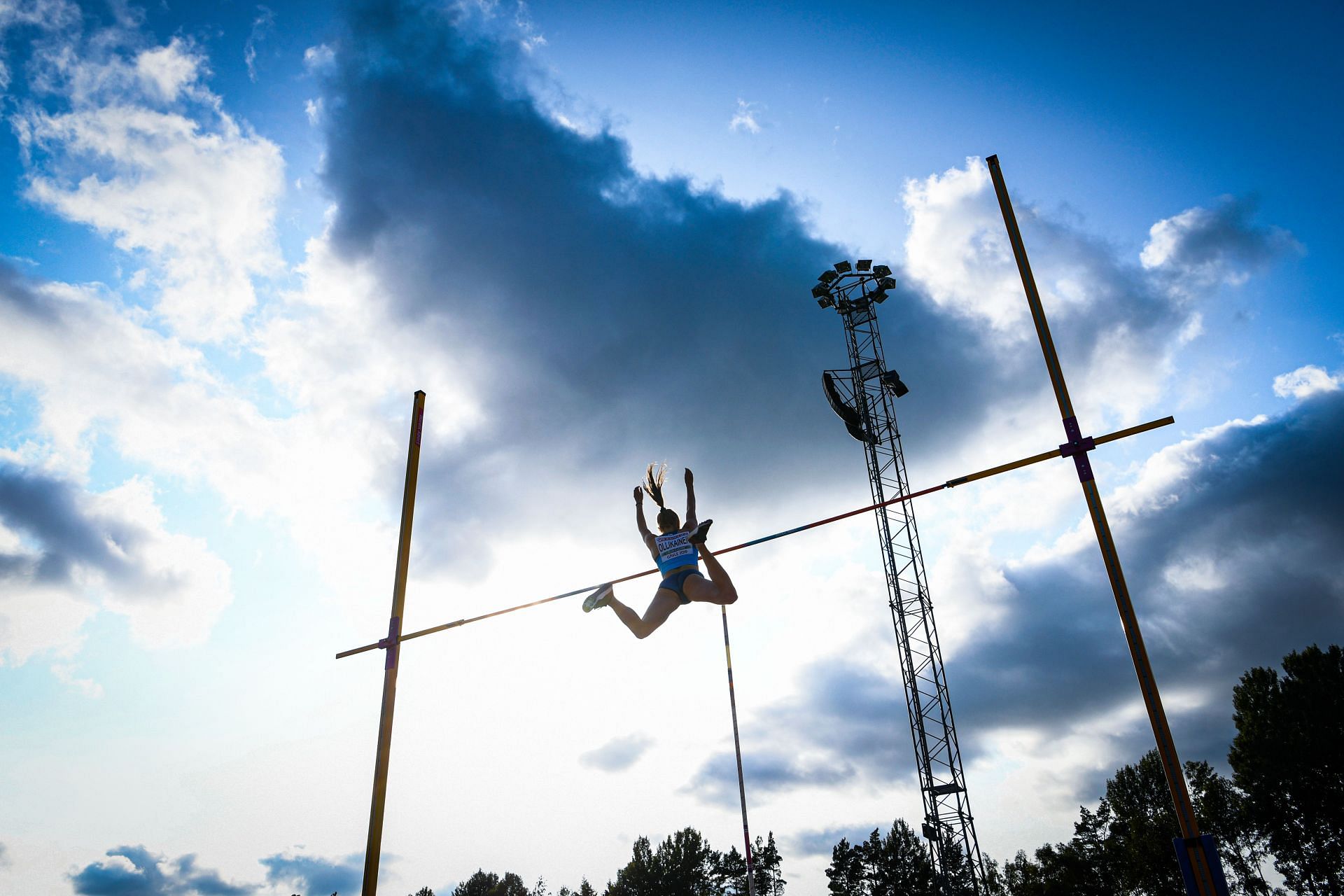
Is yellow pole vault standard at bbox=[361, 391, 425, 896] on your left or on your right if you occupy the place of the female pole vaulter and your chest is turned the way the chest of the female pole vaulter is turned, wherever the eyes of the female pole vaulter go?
on your left

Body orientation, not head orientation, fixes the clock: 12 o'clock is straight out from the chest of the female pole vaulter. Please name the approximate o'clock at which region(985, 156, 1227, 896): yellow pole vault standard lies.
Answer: The yellow pole vault standard is roughly at 4 o'clock from the female pole vaulter.

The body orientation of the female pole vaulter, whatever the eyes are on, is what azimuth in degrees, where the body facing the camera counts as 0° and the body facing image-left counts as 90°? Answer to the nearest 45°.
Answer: approximately 180°

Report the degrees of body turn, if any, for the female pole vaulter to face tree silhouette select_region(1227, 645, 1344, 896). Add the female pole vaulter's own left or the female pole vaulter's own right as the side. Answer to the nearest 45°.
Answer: approximately 45° to the female pole vaulter's own right
